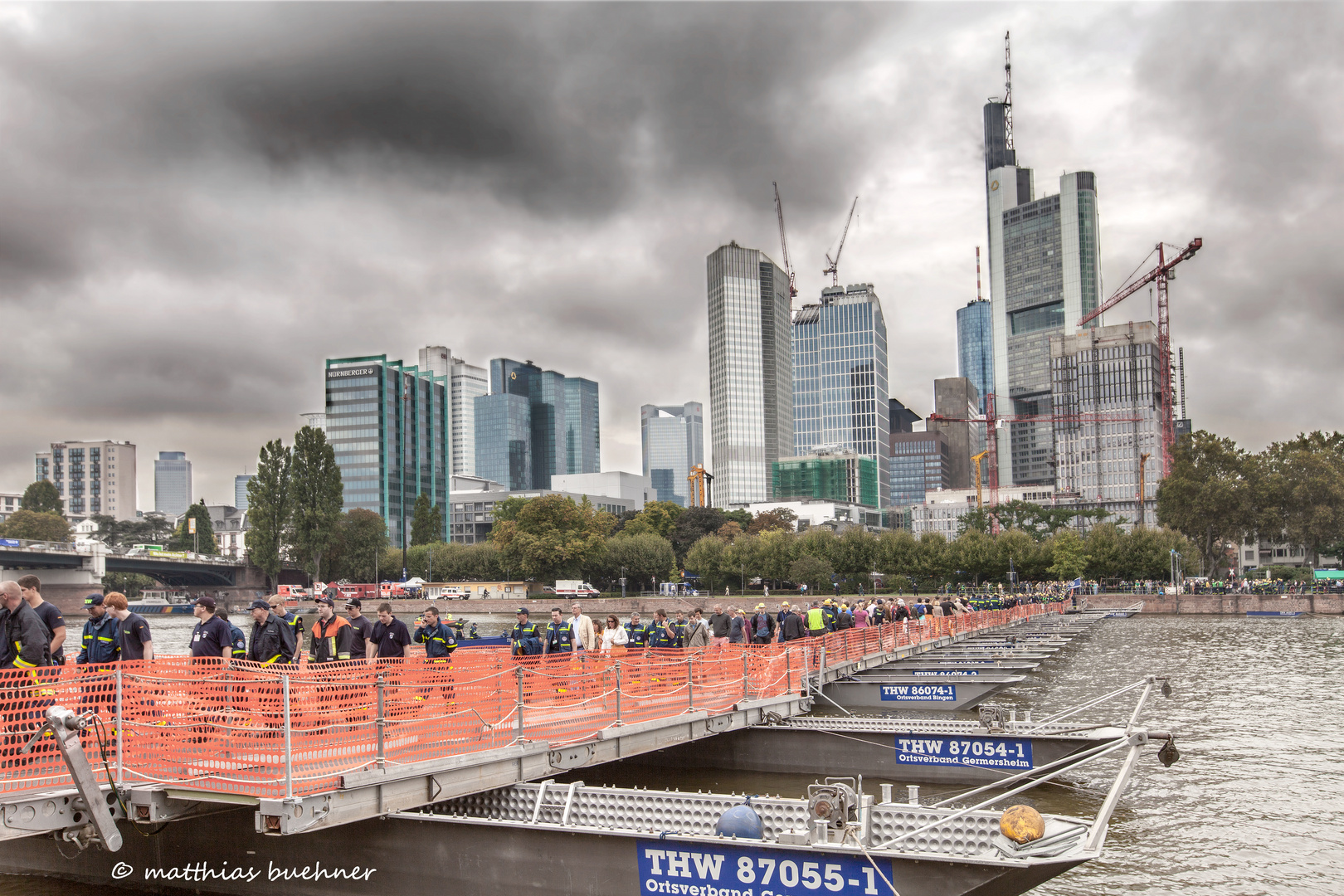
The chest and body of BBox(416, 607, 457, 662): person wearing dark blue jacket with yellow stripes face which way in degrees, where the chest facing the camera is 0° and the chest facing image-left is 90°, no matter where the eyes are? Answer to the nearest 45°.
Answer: approximately 45°

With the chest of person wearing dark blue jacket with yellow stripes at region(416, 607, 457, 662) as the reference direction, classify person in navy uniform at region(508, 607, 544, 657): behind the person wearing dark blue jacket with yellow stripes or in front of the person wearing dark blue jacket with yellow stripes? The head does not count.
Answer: behind

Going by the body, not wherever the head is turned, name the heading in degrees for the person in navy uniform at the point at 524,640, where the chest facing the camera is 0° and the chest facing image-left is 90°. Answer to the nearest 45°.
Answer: approximately 45°

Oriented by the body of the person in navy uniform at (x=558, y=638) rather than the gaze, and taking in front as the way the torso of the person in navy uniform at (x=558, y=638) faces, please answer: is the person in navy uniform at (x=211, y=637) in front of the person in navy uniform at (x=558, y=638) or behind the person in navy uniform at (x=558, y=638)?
in front

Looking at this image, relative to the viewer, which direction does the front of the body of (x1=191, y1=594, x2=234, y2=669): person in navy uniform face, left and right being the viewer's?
facing the viewer and to the left of the viewer

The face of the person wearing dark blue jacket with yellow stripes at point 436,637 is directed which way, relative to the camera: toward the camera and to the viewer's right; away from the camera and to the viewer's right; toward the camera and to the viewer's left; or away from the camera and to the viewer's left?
toward the camera and to the viewer's left
